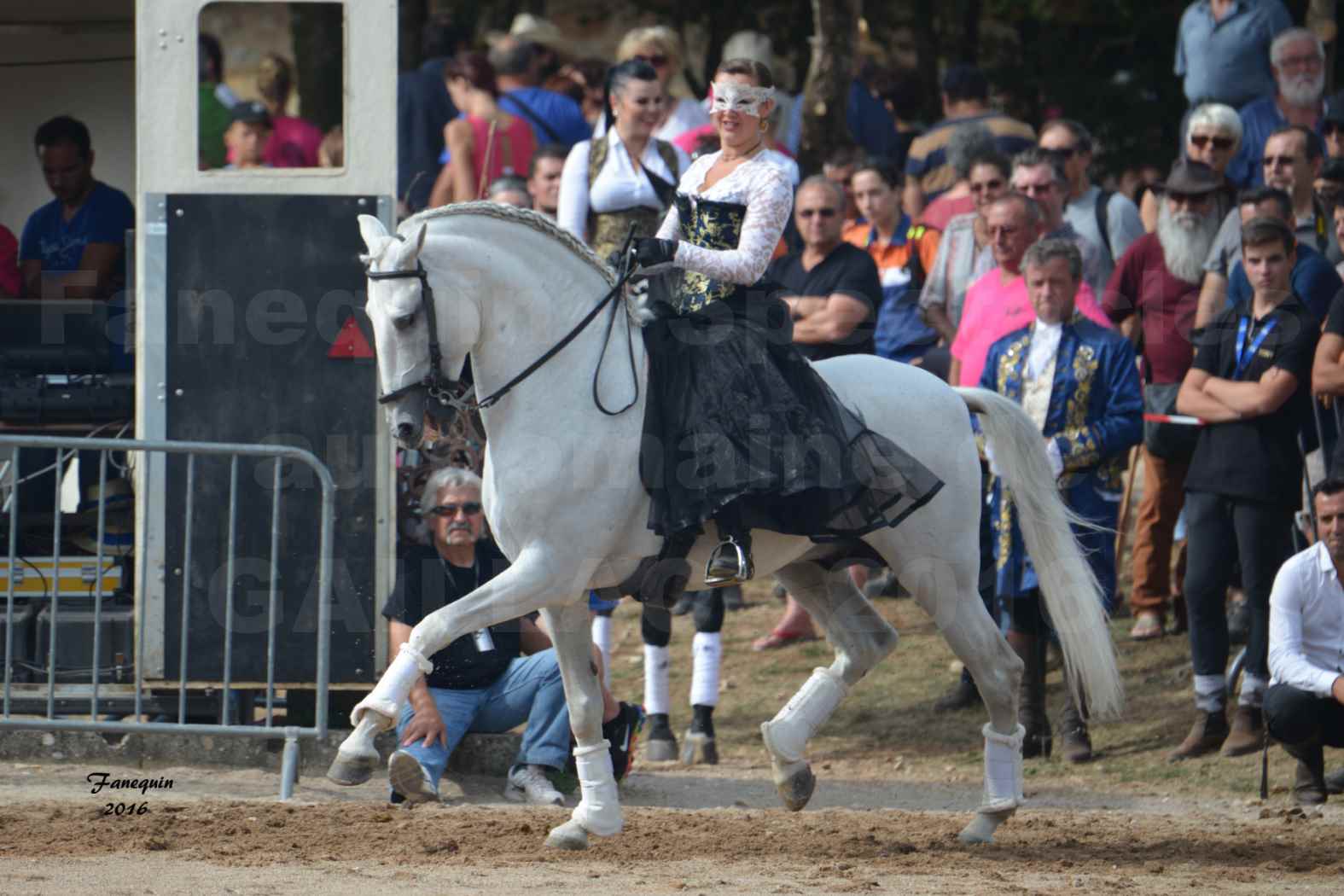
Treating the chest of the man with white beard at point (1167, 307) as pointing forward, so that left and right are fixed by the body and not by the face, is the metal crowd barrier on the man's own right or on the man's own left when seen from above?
on the man's own right

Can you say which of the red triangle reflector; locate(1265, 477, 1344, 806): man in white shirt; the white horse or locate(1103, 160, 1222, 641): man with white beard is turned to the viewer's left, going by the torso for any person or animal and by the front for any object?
the white horse

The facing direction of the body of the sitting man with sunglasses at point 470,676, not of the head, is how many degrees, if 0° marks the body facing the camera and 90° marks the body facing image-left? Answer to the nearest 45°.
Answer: approximately 0°

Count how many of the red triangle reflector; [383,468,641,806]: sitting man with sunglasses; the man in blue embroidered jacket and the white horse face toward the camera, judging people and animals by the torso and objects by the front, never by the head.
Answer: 3

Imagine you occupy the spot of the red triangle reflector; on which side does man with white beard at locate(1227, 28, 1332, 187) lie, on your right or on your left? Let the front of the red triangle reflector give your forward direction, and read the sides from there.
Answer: on your left

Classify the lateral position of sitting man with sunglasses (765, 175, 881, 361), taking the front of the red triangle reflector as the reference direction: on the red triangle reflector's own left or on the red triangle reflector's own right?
on the red triangle reflector's own left

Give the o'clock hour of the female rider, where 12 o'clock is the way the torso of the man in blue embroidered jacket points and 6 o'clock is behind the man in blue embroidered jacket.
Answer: The female rider is roughly at 1 o'clock from the man in blue embroidered jacket.

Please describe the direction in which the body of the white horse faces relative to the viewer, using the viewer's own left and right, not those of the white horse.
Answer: facing to the left of the viewer
